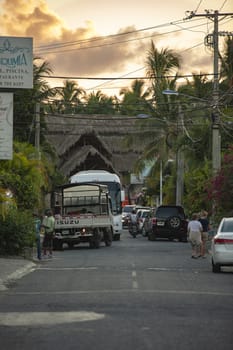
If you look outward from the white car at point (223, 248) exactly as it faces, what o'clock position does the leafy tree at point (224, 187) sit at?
The leafy tree is roughly at 12 o'clock from the white car.

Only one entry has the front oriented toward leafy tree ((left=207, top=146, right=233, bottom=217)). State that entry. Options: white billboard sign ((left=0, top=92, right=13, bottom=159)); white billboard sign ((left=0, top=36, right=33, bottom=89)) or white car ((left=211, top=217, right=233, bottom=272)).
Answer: the white car

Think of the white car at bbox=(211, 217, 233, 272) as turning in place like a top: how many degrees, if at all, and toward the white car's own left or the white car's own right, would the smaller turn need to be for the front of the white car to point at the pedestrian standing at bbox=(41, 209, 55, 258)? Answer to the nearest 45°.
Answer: approximately 45° to the white car's own left

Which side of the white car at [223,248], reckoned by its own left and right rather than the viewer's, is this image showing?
back

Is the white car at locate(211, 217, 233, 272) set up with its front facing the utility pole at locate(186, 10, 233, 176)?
yes

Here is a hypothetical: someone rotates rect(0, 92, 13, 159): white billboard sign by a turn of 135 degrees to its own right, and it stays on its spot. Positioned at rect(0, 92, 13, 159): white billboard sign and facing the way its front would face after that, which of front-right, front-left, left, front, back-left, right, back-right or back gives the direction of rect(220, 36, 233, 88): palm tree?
right

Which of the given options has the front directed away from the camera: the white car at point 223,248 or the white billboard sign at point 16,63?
the white car

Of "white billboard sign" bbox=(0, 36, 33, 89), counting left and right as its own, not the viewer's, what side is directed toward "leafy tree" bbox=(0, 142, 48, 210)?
back

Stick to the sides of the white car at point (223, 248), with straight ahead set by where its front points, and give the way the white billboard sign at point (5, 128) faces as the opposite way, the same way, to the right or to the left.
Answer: the opposite way
